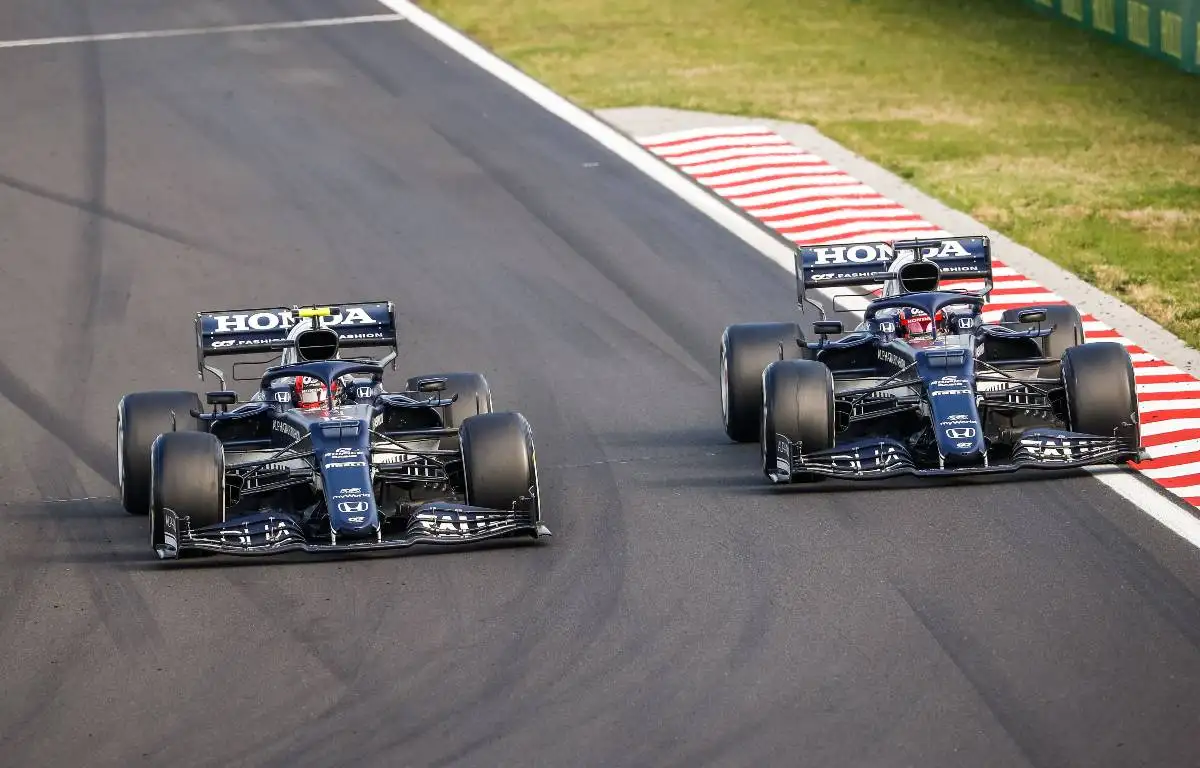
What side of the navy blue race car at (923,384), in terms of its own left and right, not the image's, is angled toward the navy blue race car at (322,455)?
right

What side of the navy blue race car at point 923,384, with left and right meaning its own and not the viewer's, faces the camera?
front

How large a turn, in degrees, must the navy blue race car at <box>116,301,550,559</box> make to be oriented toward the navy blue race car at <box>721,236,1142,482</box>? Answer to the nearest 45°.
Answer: approximately 90° to its left

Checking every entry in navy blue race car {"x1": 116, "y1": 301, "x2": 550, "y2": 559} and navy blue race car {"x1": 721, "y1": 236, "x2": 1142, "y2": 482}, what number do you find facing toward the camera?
2

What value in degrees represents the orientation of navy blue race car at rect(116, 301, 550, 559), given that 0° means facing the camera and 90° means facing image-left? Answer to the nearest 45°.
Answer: approximately 0°
